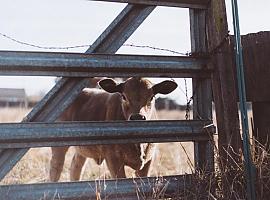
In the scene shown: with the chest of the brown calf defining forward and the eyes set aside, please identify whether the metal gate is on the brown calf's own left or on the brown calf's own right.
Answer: on the brown calf's own right

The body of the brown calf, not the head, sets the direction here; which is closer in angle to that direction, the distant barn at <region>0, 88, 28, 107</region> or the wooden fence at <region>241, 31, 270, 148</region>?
the wooden fence

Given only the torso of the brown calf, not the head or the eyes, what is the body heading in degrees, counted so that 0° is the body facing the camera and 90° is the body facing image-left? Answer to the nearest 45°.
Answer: approximately 315°

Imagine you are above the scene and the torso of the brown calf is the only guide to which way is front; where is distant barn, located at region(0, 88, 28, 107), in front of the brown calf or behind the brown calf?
behind

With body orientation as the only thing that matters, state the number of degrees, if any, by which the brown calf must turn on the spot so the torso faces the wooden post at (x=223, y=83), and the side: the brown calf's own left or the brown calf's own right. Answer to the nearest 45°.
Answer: approximately 45° to the brown calf's own right

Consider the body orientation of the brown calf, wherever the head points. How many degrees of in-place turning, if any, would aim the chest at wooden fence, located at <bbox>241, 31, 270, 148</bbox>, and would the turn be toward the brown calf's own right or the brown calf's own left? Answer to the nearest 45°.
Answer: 0° — it already faces it
